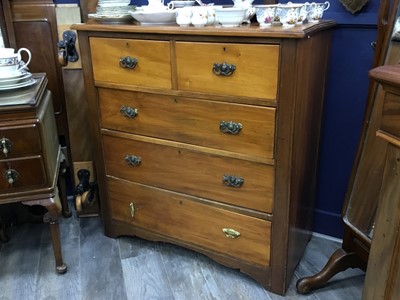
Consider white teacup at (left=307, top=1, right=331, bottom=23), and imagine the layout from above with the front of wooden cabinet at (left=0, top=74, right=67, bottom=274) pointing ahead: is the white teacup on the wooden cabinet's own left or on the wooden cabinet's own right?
on the wooden cabinet's own left

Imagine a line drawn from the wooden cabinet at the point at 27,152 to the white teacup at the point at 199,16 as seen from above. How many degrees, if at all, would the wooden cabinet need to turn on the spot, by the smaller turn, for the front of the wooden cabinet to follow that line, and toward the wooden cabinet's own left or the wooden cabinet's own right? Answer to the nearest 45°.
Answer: approximately 90° to the wooden cabinet's own left

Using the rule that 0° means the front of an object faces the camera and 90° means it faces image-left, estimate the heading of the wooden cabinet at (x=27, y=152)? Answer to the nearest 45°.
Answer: approximately 0°

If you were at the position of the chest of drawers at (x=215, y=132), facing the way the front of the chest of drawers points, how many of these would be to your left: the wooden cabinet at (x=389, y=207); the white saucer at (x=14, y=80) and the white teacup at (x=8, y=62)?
1

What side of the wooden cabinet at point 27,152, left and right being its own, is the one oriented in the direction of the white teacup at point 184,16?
left

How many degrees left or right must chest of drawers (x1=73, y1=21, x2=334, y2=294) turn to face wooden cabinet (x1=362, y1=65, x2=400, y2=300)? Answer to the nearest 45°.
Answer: approximately 90° to its left

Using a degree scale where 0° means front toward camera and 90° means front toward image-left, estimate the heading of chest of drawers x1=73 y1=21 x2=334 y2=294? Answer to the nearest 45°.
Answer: approximately 45°

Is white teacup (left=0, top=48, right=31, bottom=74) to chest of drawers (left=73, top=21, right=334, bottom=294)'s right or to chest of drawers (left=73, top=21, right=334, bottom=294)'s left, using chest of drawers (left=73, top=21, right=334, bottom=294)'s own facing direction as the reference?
on its right

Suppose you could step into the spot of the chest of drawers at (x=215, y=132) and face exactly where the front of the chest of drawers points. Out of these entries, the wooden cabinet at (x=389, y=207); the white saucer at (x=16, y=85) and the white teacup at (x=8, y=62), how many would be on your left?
1

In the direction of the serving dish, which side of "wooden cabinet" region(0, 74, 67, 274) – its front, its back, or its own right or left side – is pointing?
left

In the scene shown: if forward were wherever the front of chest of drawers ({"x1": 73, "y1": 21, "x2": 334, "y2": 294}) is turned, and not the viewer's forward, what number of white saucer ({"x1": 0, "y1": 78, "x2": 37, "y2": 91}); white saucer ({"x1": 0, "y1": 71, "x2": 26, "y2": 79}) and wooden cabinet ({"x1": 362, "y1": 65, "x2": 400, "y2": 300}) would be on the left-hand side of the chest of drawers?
1

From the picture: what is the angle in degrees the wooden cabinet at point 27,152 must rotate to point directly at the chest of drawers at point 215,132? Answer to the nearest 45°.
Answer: approximately 90° to its left
